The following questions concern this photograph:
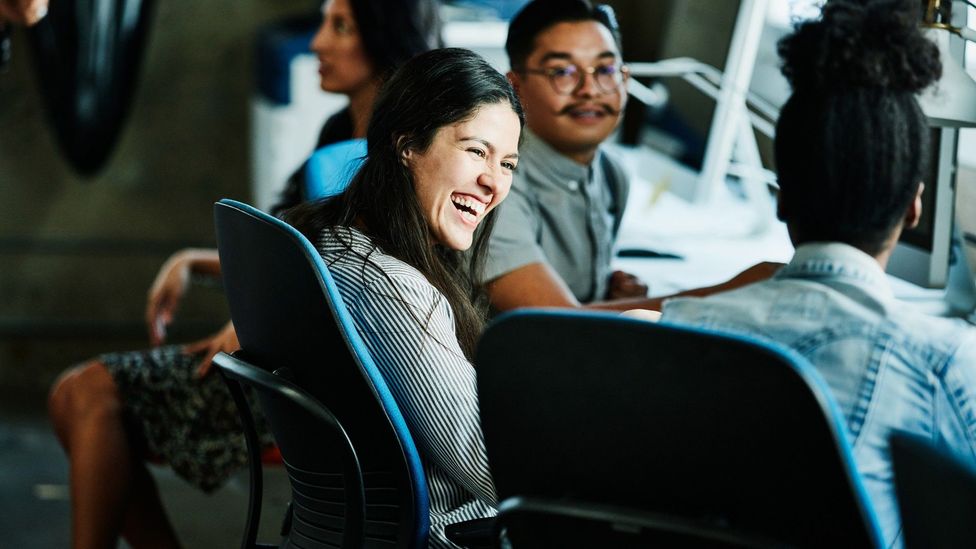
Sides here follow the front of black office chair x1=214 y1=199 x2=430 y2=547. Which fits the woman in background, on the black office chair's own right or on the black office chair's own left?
on the black office chair's own left

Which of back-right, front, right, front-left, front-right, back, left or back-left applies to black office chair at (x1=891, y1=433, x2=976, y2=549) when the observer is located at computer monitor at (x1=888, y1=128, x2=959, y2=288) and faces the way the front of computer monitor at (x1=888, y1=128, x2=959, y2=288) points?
front-left

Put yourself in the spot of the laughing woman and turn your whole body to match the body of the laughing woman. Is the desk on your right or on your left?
on your left

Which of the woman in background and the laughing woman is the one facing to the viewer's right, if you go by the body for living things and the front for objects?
the laughing woman

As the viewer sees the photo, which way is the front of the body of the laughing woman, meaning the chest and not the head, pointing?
to the viewer's right

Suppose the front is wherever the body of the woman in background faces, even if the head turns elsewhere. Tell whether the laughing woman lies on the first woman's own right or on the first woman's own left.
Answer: on the first woman's own left

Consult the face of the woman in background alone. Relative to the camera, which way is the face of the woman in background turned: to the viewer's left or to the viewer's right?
to the viewer's left

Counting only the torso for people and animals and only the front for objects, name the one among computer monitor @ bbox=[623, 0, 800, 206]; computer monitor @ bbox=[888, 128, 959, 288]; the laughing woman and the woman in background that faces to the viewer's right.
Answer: the laughing woman

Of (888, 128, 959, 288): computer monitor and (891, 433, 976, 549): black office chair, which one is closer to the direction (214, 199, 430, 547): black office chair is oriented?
the computer monitor

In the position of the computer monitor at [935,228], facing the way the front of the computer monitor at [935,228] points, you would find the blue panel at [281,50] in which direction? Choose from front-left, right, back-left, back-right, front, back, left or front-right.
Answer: right

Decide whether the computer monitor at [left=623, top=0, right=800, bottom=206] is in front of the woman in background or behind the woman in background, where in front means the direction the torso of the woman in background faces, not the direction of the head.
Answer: behind

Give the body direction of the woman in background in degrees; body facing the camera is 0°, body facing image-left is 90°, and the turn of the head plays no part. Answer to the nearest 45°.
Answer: approximately 90°

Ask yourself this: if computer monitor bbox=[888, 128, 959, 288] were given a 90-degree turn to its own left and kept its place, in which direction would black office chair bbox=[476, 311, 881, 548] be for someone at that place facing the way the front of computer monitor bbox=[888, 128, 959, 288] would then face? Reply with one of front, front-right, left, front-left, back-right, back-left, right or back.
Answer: front-right

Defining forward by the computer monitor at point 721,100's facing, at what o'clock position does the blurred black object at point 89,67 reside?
The blurred black object is roughly at 2 o'clock from the computer monitor.

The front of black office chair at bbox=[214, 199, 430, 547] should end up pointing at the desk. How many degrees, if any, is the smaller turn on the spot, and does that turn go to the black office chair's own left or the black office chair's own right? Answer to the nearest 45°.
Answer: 0° — it already faces it
